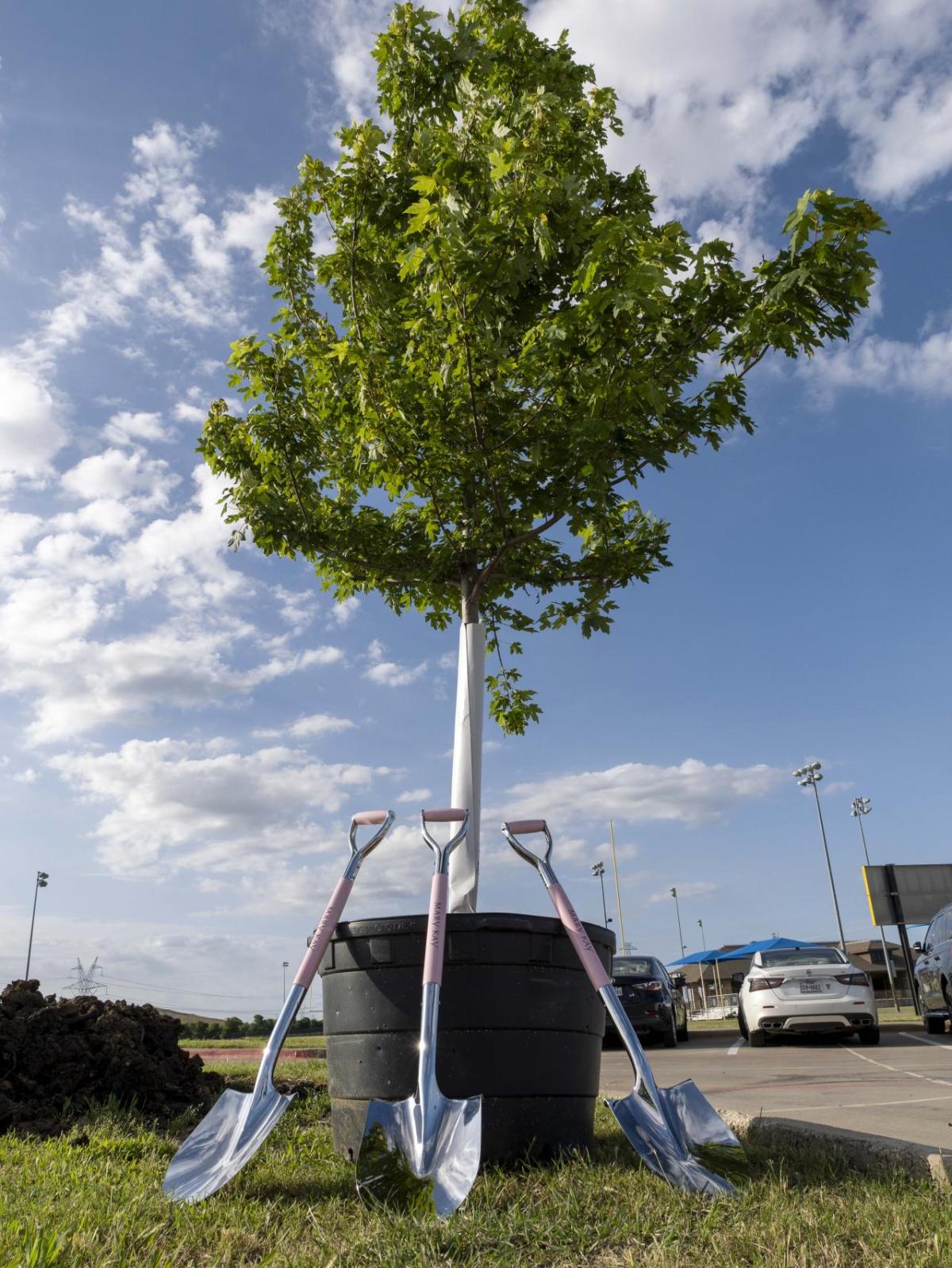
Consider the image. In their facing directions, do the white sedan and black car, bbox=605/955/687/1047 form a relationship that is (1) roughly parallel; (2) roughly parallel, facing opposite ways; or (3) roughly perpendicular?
roughly parallel

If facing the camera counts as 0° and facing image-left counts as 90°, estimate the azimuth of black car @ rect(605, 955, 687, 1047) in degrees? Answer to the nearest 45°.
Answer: approximately 180°

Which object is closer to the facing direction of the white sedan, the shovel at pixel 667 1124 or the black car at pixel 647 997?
the black car

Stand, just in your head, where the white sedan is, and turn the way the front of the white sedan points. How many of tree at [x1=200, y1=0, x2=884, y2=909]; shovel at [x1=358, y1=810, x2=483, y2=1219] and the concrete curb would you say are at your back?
3

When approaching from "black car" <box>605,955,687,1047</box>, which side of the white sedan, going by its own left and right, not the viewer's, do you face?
left

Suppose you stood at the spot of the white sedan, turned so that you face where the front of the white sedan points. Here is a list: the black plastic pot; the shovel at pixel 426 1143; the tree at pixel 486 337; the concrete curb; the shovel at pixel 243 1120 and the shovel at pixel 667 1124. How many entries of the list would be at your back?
6

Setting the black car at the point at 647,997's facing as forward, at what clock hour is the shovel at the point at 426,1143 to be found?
The shovel is roughly at 6 o'clock from the black car.

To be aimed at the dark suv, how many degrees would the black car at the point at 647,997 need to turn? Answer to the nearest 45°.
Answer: approximately 90° to its right

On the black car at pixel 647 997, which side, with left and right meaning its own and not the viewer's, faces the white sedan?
right

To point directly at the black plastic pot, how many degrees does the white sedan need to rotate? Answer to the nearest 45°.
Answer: approximately 180°

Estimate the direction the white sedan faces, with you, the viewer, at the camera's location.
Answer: facing away from the viewer

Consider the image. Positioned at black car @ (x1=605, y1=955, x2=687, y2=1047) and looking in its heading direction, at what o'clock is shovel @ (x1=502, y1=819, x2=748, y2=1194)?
The shovel is roughly at 6 o'clock from the black car.

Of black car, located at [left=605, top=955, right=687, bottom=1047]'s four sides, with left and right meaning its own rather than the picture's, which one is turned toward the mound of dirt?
back

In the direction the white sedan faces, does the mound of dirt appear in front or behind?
behind

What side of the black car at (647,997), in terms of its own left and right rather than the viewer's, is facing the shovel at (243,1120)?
back

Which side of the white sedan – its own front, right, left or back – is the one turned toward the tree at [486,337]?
back

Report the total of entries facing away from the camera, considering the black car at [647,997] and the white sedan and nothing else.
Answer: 2
